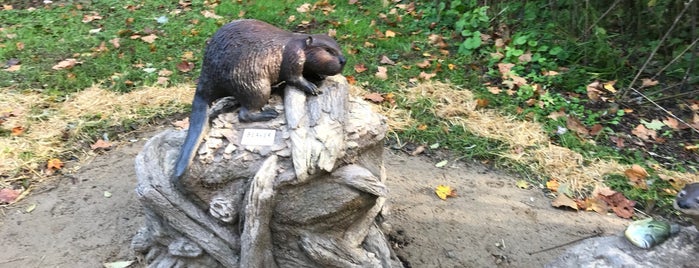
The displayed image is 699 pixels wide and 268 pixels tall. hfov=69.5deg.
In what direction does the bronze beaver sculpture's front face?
to the viewer's right

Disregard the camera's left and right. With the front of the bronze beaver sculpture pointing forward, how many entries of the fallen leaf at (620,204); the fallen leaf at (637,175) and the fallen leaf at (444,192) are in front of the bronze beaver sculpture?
3

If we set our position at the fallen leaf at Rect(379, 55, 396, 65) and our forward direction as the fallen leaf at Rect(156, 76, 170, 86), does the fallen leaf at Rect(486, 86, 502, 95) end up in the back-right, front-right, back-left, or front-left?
back-left

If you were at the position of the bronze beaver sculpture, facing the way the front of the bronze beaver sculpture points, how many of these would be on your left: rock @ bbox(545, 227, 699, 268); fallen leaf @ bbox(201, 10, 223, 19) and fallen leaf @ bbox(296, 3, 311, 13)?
2

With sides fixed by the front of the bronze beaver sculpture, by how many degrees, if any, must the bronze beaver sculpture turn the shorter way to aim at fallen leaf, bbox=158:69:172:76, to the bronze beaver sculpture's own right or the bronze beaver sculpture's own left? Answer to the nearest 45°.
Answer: approximately 90° to the bronze beaver sculpture's own left

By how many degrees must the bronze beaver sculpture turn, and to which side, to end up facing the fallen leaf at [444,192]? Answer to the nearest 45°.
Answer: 0° — it already faces it

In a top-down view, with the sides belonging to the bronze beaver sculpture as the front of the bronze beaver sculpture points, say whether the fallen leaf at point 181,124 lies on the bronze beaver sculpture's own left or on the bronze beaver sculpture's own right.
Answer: on the bronze beaver sculpture's own left

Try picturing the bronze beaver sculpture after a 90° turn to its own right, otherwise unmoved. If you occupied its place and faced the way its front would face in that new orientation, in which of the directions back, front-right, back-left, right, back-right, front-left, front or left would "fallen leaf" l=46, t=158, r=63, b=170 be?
back-right

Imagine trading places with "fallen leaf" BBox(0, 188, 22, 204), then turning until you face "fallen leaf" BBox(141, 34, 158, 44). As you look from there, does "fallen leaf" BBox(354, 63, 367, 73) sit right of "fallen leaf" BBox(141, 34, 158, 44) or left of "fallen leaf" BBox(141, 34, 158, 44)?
right

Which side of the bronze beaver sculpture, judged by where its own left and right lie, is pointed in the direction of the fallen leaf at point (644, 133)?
front

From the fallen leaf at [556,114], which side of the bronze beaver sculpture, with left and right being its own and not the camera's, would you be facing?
front

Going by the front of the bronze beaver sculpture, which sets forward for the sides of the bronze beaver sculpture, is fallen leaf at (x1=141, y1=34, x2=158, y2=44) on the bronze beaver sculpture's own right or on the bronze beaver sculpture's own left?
on the bronze beaver sculpture's own left

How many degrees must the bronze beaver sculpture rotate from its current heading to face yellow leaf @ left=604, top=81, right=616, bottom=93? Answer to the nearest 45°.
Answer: approximately 45° to its left
